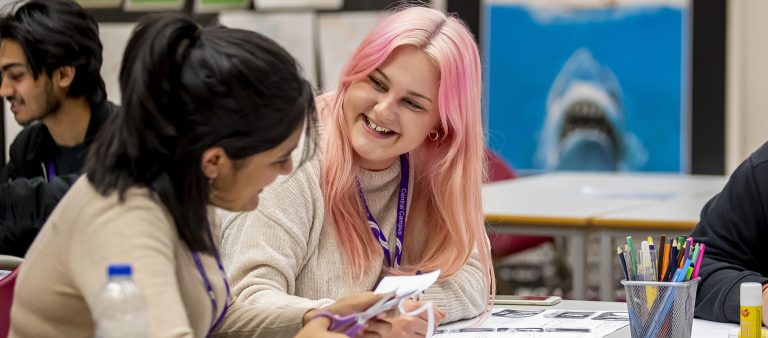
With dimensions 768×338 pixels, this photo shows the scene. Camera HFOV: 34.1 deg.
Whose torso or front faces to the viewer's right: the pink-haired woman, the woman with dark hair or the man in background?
the woman with dark hair

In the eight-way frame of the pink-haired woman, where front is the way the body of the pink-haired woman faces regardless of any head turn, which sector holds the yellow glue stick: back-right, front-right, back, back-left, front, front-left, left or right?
front-left

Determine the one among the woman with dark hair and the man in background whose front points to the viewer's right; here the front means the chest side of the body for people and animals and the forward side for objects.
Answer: the woman with dark hair

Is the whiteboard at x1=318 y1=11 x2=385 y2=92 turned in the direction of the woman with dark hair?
yes

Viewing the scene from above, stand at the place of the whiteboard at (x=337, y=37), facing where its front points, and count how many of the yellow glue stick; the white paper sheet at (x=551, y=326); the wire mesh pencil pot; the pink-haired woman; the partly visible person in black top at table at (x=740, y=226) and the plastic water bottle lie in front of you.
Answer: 6

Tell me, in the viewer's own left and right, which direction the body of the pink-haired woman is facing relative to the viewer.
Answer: facing the viewer

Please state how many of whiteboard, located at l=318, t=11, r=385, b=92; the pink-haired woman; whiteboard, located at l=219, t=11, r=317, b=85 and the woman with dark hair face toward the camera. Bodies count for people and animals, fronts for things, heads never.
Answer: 3

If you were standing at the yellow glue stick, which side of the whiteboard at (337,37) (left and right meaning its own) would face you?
front

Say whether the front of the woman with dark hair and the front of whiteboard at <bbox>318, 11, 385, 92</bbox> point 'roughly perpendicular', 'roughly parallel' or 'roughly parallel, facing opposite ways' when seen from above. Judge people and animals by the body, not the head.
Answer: roughly perpendicular

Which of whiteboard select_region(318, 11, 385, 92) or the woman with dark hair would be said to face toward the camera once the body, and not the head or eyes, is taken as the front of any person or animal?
the whiteboard

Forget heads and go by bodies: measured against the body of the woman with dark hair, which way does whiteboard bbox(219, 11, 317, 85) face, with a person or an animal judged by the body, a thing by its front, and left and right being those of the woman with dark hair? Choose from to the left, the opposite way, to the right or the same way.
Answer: to the right

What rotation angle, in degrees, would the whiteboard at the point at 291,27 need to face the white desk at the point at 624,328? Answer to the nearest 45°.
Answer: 0° — it already faces it

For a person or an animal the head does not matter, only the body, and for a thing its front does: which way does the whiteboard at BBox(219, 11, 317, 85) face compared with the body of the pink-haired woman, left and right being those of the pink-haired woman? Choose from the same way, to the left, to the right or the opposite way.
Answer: the same way

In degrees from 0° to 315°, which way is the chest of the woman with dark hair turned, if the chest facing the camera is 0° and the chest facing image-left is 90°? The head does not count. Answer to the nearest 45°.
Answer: approximately 270°

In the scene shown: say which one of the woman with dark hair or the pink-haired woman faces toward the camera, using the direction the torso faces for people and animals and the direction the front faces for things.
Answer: the pink-haired woman

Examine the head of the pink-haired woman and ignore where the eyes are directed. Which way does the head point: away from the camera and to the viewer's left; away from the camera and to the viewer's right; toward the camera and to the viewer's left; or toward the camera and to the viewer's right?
toward the camera and to the viewer's left

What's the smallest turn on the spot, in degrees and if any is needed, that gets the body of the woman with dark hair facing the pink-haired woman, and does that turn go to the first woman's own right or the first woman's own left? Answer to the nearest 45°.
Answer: approximately 45° to the first woman's own left
